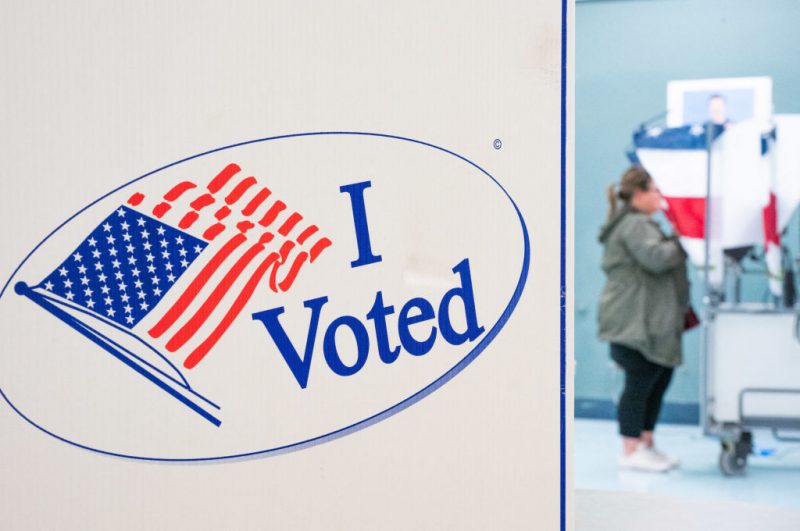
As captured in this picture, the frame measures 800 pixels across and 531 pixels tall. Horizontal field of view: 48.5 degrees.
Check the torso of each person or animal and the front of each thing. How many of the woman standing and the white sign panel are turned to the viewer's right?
1

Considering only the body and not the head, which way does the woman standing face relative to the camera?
to the viewer's right

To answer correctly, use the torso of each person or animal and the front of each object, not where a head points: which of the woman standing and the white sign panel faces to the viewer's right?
the woman standing

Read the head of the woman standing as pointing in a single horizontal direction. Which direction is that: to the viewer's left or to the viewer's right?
to the viewer's right

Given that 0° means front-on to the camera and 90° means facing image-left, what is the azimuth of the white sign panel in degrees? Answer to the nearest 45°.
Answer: approximately 0°

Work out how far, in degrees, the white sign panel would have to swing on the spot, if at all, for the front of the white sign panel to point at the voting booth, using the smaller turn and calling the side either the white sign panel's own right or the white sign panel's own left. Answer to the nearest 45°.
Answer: approximately 135° to the white sign panel's own left

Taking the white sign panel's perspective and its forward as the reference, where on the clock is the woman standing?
The woman standing is roughly at 7 o'clock from the white sign panel.
